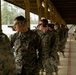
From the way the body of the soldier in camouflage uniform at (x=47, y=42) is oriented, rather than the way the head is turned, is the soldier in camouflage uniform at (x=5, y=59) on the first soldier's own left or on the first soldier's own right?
on the first soldier's own left

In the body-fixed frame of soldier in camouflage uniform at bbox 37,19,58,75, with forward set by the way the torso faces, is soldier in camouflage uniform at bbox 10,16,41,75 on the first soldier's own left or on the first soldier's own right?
on the first soldier's own left
